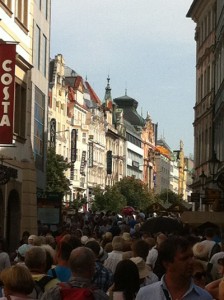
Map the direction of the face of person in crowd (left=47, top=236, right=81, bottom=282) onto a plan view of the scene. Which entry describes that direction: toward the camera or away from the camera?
away from the camera

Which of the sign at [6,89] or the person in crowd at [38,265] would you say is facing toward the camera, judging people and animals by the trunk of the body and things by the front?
the sign

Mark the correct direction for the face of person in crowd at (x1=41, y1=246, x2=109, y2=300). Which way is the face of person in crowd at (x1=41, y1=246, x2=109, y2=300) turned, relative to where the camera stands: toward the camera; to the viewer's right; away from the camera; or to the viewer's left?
away from the camera

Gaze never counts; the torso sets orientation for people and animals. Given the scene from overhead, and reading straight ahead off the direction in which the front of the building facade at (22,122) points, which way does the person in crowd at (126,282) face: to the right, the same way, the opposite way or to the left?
to the left

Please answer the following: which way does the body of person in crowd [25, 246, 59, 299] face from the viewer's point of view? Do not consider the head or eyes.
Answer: away from the camera

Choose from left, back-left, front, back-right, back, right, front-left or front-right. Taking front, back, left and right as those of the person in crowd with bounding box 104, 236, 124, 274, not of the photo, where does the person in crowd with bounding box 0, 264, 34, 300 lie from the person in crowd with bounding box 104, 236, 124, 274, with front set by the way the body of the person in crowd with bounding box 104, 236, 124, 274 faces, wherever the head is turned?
back

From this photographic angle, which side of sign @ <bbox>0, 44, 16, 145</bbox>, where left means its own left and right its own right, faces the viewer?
front

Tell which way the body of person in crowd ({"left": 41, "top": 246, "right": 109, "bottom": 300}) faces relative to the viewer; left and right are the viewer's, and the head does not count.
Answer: facing away from the viewer

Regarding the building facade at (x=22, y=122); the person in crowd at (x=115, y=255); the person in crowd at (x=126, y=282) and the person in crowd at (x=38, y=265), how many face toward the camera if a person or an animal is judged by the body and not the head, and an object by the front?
0

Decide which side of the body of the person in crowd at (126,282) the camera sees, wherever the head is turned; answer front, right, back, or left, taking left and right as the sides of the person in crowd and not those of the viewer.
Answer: back

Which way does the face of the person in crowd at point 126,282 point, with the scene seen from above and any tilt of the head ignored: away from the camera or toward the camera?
away from the camera

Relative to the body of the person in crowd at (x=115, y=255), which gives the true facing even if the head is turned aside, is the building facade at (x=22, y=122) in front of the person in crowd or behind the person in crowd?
in front

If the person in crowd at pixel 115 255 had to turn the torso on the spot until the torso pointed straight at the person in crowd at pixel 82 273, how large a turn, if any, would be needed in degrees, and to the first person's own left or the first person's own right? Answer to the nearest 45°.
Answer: approximately 180°

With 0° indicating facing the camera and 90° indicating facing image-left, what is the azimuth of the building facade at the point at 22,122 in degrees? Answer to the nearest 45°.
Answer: approximately 270°

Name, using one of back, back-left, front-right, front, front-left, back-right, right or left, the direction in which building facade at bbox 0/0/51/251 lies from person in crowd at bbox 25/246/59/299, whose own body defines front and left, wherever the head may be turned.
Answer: front

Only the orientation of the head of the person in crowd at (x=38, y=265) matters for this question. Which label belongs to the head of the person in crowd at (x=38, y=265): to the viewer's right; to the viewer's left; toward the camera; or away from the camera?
away from the camera
